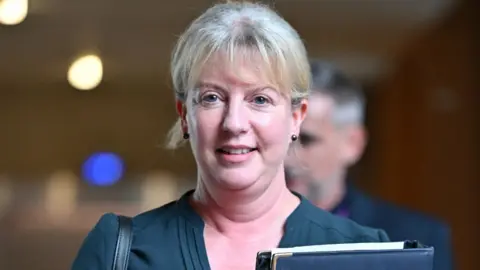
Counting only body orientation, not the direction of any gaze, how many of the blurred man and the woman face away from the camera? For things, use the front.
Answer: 0

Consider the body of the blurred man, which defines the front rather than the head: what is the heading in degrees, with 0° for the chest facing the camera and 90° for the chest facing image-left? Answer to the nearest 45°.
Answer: approximately 45°

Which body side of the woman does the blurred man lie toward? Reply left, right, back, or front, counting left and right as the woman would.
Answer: back

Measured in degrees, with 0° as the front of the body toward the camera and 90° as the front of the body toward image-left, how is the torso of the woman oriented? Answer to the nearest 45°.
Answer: approximately 0°

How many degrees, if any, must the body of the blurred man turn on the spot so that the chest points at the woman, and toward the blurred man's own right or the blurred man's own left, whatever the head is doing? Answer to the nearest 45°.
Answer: approximately 45° to the blurred man's own left
